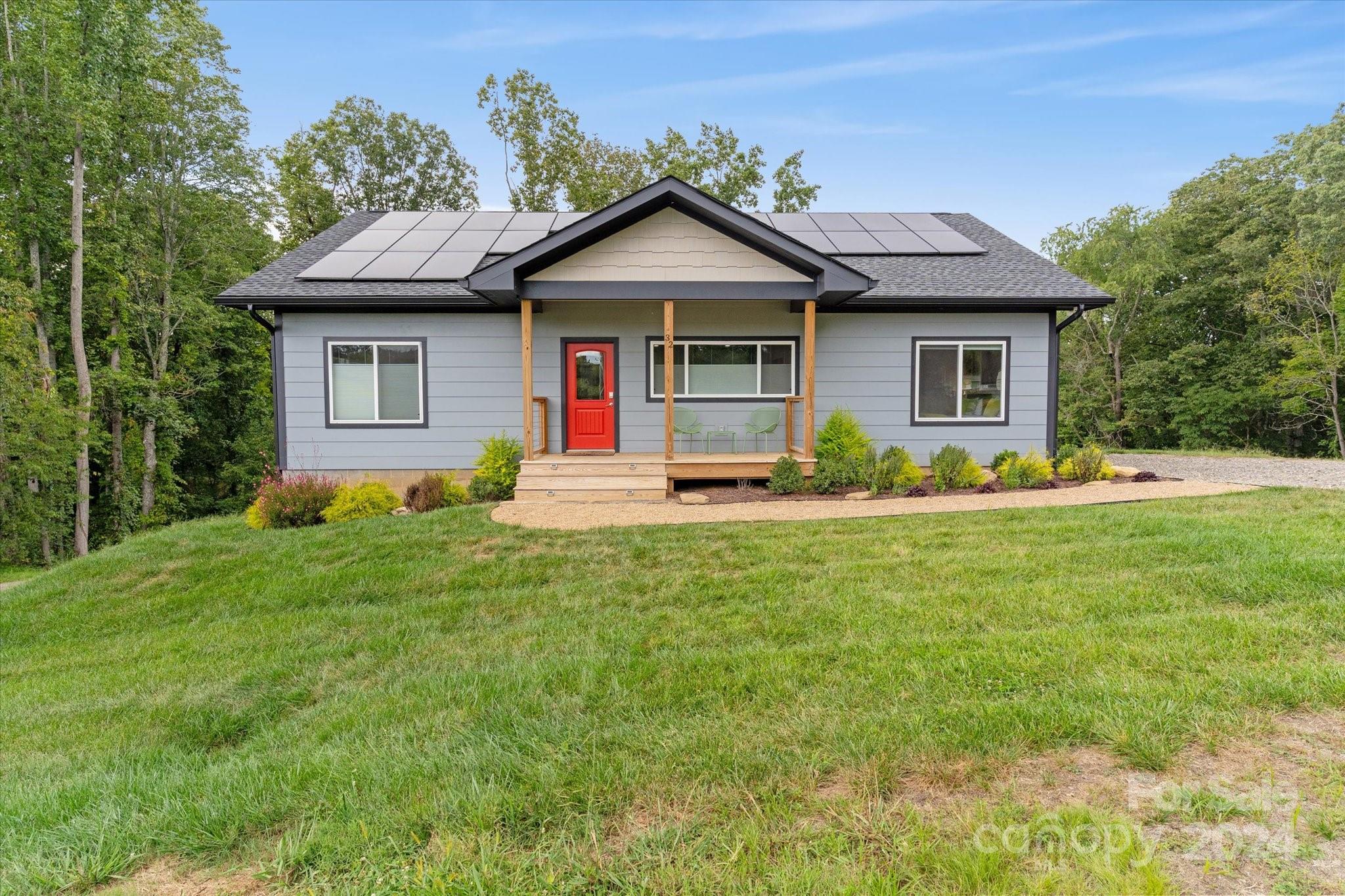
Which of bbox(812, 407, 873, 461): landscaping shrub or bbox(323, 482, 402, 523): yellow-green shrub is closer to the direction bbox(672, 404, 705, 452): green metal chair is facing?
the landscaping shrub

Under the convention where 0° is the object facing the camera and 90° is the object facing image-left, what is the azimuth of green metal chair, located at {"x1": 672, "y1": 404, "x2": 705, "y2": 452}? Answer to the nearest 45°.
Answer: approximately 315°

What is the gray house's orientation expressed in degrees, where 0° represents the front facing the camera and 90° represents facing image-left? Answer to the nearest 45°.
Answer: approximately 0°

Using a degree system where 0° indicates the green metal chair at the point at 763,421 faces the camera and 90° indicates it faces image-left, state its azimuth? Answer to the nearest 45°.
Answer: approximately 45°

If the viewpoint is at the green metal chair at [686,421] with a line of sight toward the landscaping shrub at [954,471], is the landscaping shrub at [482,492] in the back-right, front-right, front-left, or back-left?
back-right

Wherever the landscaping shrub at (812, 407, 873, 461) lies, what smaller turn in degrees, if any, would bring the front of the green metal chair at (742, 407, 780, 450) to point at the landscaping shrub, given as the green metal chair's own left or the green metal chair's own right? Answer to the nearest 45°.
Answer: approximately 90° to the green metal chair's own left

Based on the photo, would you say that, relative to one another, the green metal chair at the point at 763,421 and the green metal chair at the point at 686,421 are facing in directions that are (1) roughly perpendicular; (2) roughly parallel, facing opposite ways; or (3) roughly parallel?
roughly perpendicular

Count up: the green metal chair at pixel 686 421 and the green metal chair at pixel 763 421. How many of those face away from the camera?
0

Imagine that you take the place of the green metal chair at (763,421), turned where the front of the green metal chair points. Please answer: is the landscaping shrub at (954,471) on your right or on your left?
on your left

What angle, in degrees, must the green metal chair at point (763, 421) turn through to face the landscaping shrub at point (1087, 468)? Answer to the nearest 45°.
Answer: approximately 135° to its left

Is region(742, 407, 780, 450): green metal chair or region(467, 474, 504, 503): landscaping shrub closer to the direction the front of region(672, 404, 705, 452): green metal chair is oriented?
the green metal chair

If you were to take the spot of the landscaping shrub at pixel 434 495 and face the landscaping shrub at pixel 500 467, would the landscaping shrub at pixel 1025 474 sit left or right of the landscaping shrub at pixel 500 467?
right
